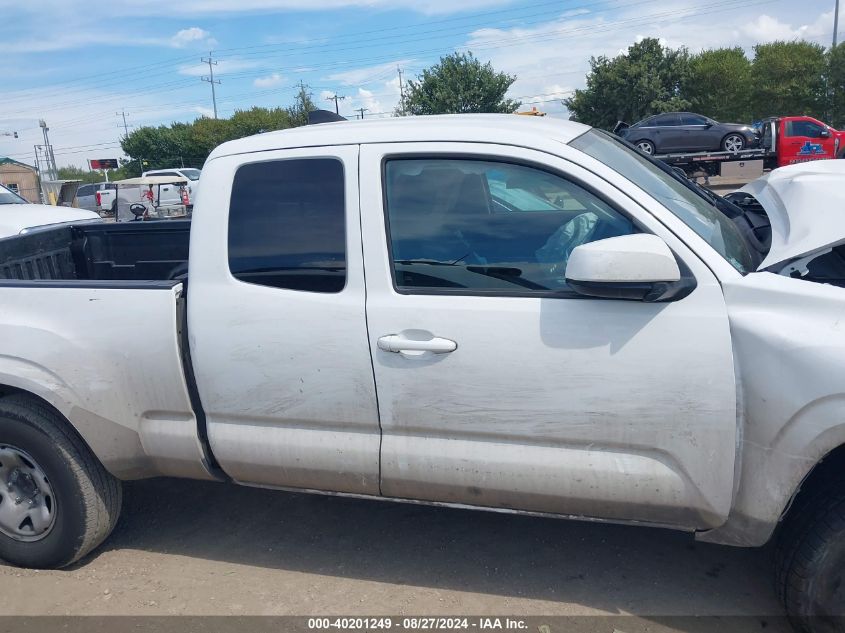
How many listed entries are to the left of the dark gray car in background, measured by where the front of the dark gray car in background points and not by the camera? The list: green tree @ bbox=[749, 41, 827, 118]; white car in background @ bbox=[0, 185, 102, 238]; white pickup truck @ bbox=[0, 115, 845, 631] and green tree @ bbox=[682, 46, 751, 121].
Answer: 2

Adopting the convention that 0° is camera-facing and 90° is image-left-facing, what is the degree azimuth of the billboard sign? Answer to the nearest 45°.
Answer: approximately 0°

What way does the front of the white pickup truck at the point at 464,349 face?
to the viewer's right

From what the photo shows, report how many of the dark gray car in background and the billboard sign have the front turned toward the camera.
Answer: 1

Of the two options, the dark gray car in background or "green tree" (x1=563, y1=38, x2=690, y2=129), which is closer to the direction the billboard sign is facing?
the dark gray car in background

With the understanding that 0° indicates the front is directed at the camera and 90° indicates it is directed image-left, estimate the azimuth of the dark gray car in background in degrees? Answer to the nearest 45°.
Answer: approximately 270°

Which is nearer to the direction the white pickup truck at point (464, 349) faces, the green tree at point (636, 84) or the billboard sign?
the green tree

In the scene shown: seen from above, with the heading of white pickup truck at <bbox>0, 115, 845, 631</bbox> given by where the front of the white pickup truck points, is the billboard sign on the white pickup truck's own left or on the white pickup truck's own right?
on the white pickup truck's own left

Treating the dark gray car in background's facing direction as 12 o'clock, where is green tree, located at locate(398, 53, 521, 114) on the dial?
The green tree is roughly at 8 o'clock from the dark gray car in background.

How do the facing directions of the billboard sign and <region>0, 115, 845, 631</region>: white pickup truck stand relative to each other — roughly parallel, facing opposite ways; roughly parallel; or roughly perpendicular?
roughly perpendicular

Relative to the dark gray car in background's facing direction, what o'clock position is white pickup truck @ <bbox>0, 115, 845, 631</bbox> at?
The white pickup truck is roughly at 3 o'clock from the dark gray car in background.

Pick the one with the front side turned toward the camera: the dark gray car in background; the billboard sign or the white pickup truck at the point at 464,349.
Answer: the billboard sign

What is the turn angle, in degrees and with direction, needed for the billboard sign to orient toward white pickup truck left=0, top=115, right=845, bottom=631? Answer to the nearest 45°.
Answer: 0° — it already faces it

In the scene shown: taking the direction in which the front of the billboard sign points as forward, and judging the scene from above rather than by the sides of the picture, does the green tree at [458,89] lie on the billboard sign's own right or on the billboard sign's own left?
on the billboard sign's own left
